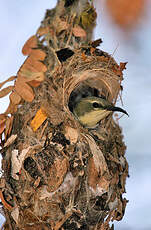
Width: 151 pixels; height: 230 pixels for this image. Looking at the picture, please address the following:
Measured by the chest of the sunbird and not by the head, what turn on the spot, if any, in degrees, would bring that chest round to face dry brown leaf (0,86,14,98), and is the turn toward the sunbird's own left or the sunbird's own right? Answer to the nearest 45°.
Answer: approximately 135° to the sunbird's own right

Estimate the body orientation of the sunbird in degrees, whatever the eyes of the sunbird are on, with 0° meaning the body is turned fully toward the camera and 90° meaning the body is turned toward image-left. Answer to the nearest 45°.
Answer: approximately 270°
